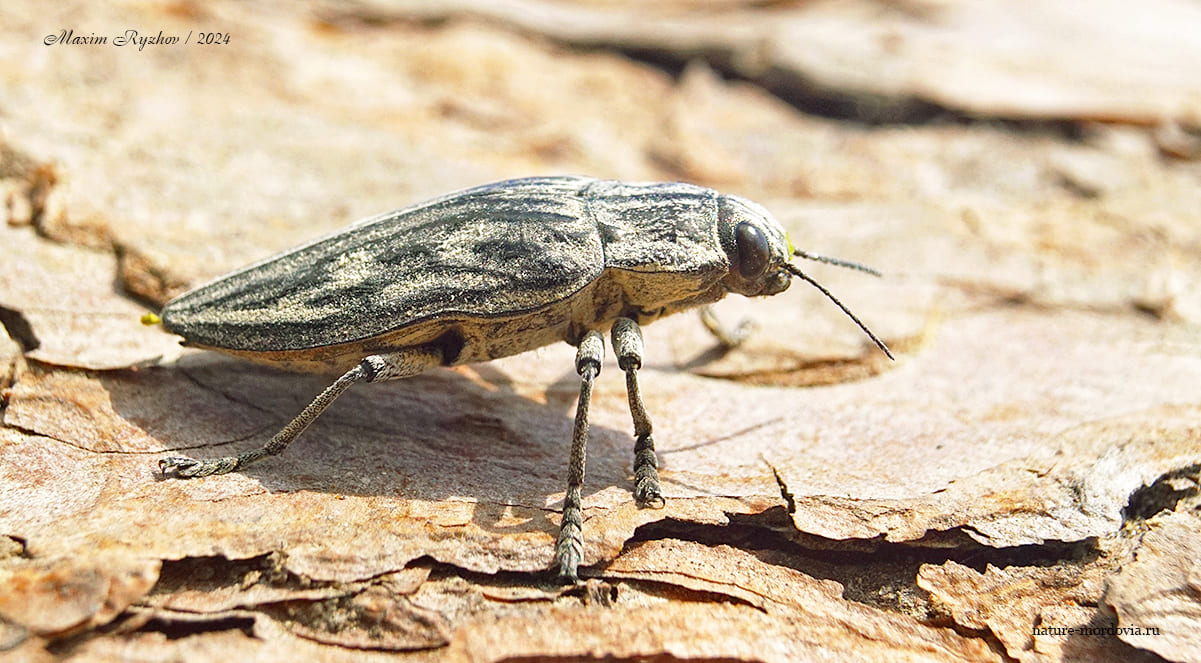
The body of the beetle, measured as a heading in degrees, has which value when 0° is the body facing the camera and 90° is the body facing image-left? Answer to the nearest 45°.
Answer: approximately 270°
